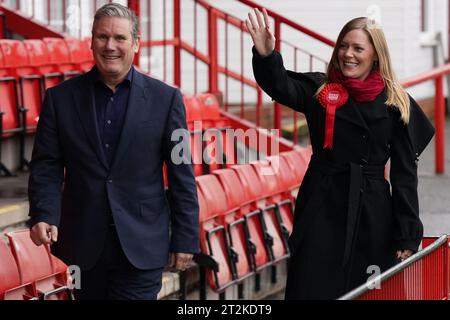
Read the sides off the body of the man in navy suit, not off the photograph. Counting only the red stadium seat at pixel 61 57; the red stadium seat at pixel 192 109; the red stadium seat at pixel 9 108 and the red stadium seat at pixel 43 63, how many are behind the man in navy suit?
4

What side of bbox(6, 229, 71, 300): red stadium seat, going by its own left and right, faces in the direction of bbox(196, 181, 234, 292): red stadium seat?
left

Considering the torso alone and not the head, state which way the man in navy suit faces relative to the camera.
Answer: toward the camera

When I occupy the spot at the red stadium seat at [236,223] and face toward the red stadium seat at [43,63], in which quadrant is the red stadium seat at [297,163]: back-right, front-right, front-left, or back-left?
front-right

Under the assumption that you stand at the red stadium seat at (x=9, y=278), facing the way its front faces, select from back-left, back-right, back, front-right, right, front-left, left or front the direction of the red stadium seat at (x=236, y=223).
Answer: left

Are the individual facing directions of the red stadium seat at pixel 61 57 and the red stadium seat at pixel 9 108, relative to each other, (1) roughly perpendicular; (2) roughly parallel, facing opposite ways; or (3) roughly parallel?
roughly parallel

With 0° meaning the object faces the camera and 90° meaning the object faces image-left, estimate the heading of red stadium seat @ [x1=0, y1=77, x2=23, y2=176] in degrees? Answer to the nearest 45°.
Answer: approximately 315°

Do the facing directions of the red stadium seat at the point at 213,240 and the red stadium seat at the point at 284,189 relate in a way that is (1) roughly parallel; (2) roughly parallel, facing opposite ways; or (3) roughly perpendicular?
roughly parallel

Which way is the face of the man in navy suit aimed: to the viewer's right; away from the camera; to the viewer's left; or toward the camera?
toward the camera
